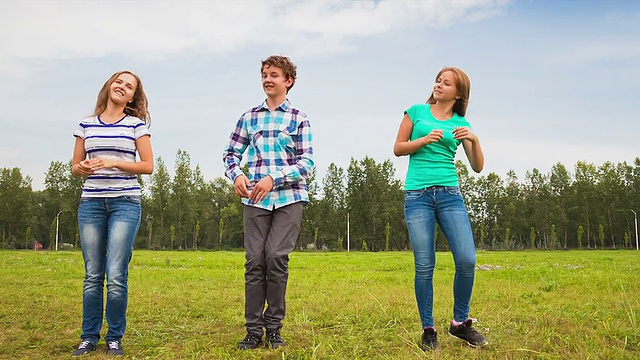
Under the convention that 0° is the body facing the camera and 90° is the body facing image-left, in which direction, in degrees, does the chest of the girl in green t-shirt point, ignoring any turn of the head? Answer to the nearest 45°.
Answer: approximately 0°

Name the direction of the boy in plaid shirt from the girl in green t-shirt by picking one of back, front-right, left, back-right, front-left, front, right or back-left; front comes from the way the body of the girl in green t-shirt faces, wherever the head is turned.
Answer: right
